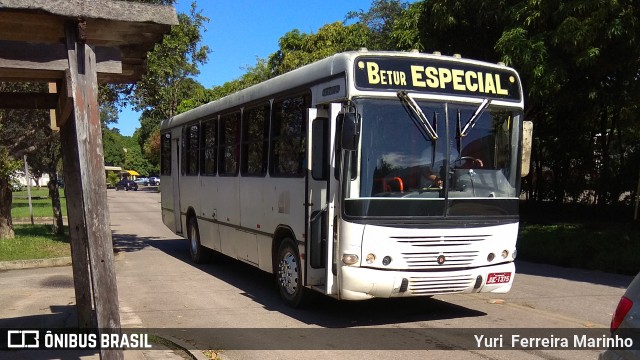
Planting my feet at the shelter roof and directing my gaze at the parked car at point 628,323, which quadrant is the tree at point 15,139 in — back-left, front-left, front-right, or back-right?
back-left

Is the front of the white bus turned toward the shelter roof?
no

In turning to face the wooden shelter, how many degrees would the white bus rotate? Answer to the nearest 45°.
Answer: approximately 90° to its right

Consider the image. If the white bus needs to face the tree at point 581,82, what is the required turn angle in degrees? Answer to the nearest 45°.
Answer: approximately 90° to its left

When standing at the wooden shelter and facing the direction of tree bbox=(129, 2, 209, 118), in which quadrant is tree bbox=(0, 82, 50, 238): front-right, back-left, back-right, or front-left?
front-left

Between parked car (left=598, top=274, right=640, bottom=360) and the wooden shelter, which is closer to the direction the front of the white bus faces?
the parked car

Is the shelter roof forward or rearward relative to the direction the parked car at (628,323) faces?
rearward

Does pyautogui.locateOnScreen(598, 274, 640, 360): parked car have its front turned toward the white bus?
no

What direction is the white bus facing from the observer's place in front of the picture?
facing the viewer and to the right of the viewer

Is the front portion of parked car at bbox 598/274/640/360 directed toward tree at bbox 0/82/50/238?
no

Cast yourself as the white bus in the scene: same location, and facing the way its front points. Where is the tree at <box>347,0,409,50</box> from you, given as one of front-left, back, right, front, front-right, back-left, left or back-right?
back-left
